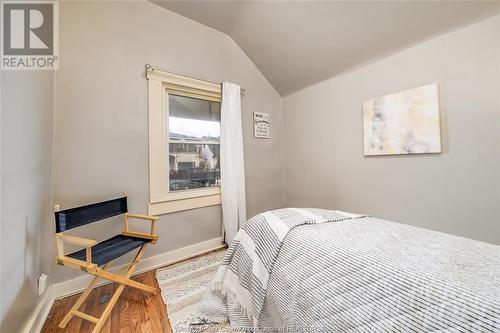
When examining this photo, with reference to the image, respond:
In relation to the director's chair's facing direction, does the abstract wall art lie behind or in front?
in front

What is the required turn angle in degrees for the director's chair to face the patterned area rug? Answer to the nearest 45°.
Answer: approximately 45° to its left

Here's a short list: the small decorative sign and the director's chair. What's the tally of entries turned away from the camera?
0

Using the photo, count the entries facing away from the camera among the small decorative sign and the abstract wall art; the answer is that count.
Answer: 0

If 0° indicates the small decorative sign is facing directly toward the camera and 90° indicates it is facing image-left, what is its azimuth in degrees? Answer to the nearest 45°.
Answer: approximately 315°

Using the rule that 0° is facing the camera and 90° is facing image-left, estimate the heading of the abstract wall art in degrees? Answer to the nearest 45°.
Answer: approximately 45°

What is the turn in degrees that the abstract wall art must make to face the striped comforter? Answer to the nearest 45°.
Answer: approximately 45° to its left

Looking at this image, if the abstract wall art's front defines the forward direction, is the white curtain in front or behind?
in front

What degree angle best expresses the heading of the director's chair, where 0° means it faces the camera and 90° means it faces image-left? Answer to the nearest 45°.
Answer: approximately 315°

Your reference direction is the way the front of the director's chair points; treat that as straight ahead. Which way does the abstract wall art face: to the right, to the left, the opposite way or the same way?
the opposite way

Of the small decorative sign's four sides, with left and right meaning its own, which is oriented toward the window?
right

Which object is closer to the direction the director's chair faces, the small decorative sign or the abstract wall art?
the abstract wall art
